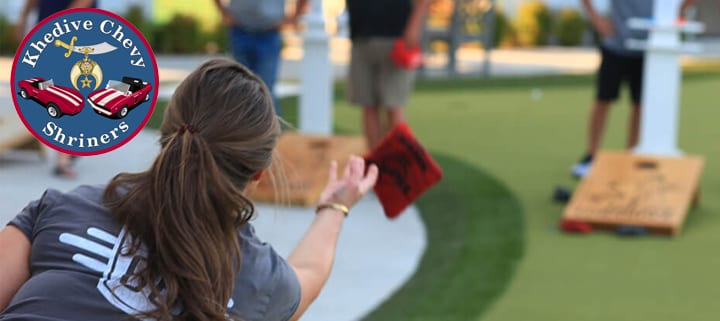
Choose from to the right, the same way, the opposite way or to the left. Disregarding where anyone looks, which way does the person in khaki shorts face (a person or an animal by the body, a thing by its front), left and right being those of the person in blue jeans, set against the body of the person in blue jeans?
the same way

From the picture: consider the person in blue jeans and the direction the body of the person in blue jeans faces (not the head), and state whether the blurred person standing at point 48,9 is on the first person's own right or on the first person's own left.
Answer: on the first person's own right

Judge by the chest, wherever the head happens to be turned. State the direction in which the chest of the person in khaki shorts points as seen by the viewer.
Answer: toward the camera

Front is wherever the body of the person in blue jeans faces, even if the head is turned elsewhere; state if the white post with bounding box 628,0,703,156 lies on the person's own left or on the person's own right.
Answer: on the person's own left

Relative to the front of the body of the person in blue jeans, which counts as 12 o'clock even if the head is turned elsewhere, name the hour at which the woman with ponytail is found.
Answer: The woman with ponytail is roughly at 12 o'clock from the person in blue jeans.

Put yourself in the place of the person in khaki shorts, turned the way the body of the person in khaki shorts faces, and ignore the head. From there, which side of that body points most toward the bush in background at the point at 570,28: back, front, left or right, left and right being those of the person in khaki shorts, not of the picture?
back

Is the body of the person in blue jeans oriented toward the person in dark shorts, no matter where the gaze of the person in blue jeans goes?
no

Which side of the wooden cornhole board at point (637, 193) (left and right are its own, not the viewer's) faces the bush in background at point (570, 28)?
back

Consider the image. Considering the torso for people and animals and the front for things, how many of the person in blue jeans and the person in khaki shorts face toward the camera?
2

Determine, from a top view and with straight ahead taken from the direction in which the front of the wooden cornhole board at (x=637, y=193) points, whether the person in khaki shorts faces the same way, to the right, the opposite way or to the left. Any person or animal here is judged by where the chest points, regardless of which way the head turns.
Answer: the same way

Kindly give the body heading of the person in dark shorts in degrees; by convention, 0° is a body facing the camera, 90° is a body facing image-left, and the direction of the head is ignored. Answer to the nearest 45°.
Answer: approximately 45°

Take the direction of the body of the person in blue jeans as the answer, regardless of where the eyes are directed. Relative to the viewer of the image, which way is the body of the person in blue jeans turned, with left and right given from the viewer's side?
facing the viewer

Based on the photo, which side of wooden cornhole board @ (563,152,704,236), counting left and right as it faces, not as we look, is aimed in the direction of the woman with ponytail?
front

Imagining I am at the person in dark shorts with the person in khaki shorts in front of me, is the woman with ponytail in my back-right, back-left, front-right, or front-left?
front-left

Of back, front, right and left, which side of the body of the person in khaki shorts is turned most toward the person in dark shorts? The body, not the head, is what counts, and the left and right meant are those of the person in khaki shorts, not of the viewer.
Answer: left

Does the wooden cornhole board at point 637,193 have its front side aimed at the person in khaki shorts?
no
